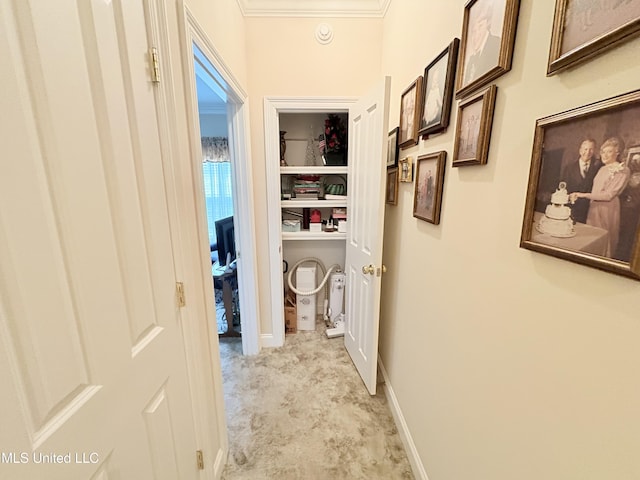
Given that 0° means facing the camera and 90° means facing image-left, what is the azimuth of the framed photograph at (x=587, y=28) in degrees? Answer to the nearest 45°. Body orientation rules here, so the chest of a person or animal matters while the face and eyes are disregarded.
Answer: approximately 45°

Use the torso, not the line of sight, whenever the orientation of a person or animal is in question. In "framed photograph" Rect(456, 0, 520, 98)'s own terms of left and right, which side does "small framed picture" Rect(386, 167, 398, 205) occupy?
on its right

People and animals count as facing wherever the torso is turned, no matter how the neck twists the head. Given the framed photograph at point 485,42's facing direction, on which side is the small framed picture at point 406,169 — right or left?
on its right

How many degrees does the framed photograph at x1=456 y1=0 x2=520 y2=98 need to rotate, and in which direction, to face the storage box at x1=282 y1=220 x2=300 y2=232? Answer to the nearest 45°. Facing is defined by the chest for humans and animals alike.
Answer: approximately 90° to its right

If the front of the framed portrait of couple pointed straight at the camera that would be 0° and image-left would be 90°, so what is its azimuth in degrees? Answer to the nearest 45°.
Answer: approximately 45°

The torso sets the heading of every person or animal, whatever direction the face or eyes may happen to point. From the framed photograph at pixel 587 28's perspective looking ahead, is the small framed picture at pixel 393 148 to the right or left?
on its right

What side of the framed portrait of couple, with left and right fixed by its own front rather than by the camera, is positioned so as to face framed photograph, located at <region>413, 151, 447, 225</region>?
right

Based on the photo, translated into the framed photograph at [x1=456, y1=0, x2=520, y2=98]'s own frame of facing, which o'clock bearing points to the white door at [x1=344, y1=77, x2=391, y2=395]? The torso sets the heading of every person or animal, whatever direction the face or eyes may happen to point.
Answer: The white door is roughly at 3 o'clock from the framed photograph.
